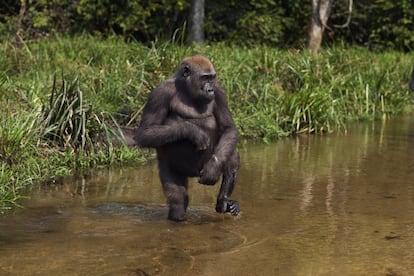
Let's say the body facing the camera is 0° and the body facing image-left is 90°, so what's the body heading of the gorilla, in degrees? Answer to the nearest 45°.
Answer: approximately 315°

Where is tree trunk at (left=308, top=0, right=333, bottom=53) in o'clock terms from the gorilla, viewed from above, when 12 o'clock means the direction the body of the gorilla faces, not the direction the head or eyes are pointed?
The tree trunk is roughly at 8 o'clock from the gorilla.

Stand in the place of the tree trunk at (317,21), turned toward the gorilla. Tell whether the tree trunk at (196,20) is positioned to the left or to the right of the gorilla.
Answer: right

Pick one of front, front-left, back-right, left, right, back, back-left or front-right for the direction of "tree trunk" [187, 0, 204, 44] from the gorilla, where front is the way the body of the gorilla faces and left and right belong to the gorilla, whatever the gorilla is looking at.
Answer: back-left
